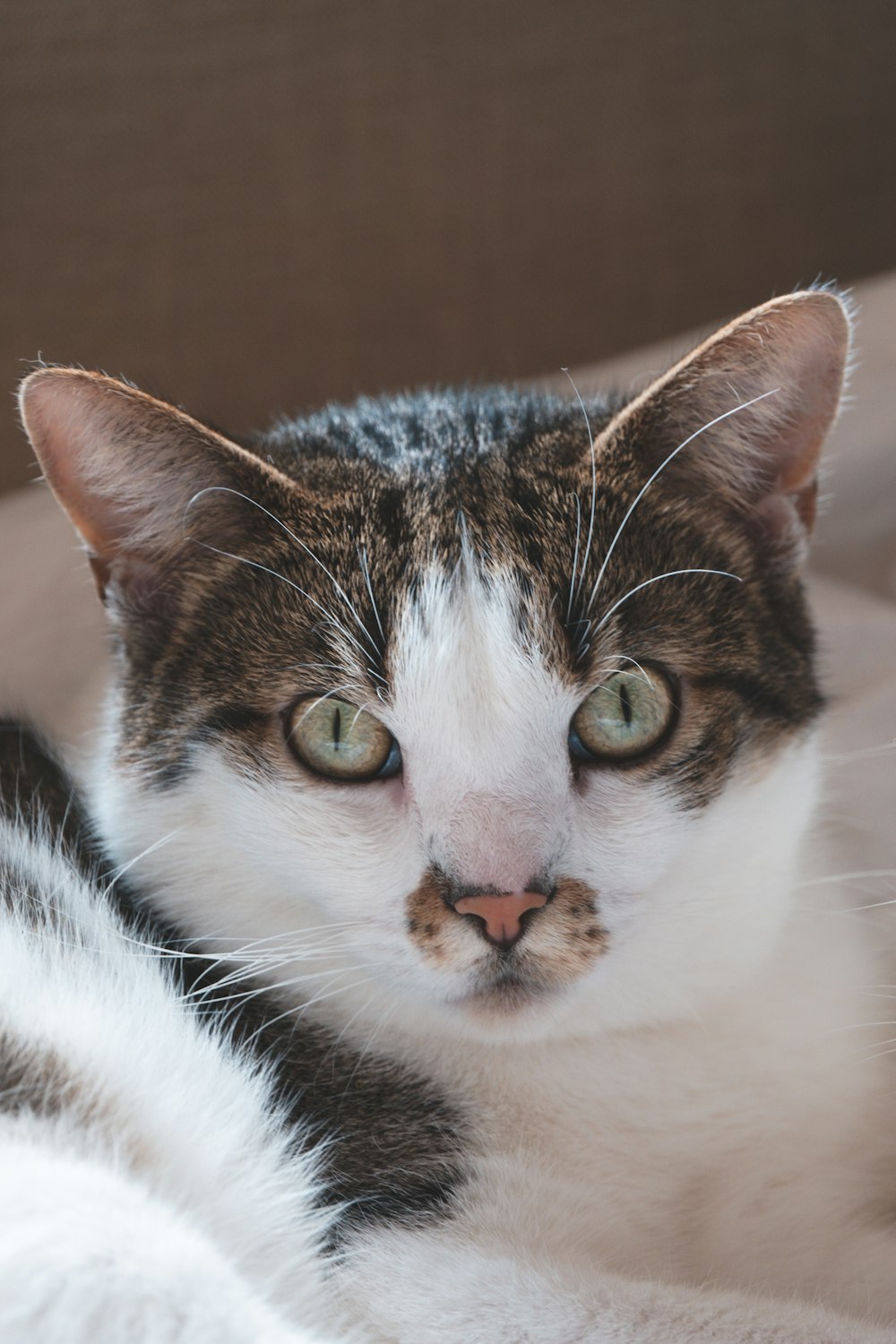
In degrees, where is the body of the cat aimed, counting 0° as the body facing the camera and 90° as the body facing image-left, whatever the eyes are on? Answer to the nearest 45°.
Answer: approximately 0°
